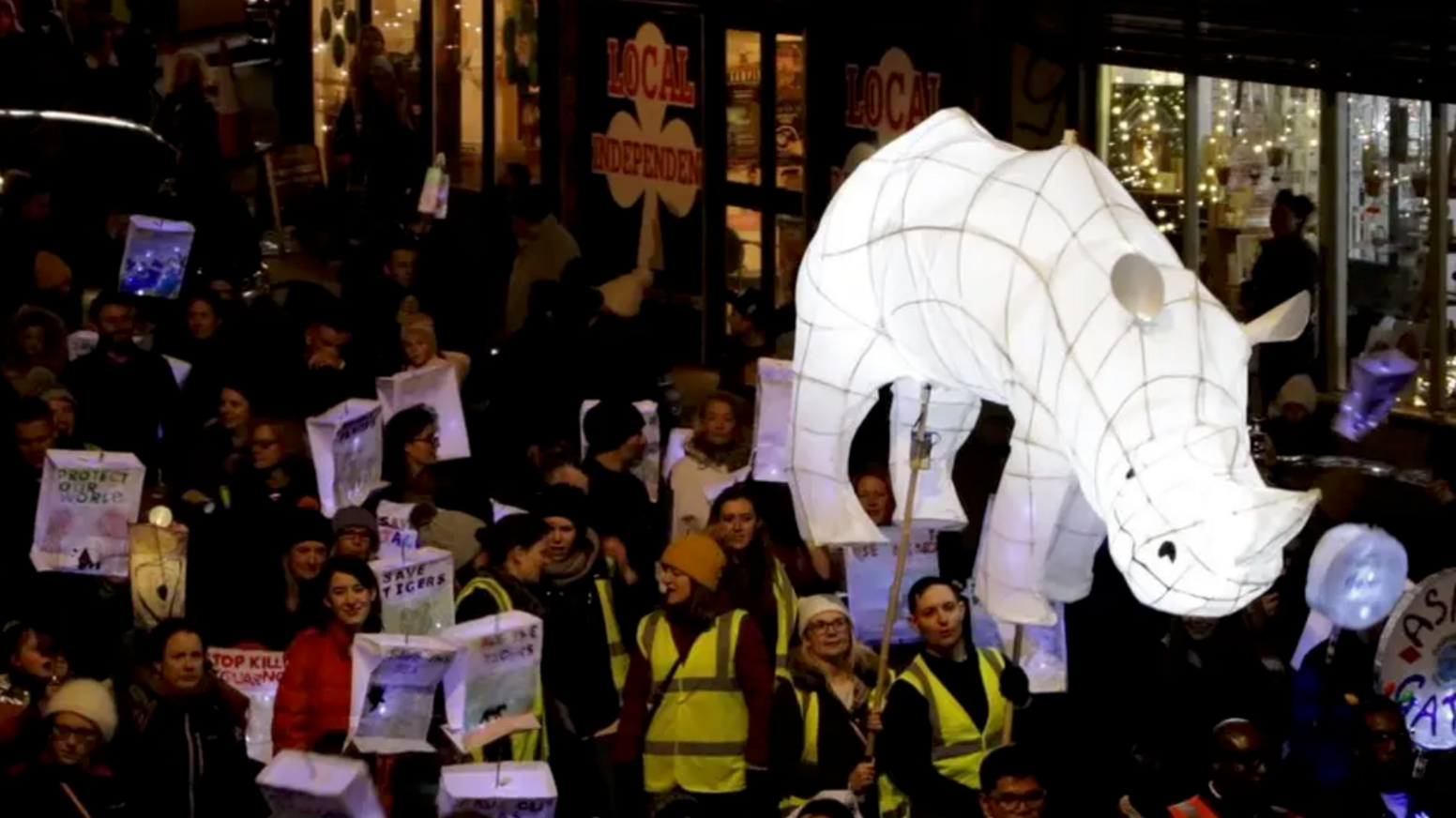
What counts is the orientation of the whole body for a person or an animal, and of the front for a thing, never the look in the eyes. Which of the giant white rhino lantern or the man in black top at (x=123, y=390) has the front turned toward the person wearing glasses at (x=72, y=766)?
the man in black top

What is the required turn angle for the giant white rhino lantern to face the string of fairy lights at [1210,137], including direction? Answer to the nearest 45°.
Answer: approximately 135° to its left

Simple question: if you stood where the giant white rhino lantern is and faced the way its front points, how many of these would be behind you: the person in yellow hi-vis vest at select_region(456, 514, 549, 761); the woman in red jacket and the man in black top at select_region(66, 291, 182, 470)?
3

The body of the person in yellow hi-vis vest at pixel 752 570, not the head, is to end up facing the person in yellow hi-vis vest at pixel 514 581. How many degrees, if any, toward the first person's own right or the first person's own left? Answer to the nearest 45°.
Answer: approximately 90° to the first person's own right

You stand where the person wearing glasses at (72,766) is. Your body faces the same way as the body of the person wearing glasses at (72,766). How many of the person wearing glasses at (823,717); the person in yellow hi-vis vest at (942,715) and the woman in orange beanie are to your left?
3

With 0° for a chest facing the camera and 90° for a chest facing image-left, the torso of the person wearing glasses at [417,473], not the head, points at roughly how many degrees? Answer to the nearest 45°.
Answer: approximately 315°

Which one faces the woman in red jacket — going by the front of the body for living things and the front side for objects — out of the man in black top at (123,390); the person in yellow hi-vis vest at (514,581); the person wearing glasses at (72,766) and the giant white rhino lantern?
the man in black top
